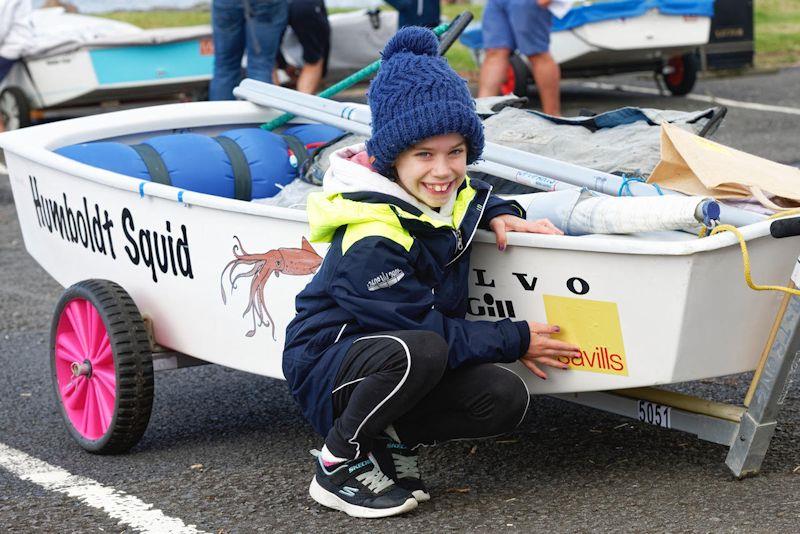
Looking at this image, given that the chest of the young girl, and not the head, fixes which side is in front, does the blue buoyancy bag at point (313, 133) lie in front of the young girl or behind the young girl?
behind

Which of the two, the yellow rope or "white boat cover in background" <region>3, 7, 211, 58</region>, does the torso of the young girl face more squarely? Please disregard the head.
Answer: the yellow rope

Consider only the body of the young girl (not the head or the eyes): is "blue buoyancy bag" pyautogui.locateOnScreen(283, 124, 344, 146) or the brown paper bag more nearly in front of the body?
the brown paper bag

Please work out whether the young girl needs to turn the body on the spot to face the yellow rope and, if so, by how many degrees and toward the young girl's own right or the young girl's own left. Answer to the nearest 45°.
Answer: approximately 45° to the young girl's own left

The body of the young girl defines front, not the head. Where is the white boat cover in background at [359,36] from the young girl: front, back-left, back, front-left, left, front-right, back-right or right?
back-left

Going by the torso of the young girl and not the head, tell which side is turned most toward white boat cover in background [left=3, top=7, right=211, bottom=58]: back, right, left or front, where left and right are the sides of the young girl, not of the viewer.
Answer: back

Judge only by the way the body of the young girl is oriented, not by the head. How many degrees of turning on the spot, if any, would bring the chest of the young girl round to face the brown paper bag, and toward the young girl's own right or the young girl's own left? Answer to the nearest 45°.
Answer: approximately 90° to the young girl's own left

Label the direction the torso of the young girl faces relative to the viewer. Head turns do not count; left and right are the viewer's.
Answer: facing the viewer and to the right of the viewer
